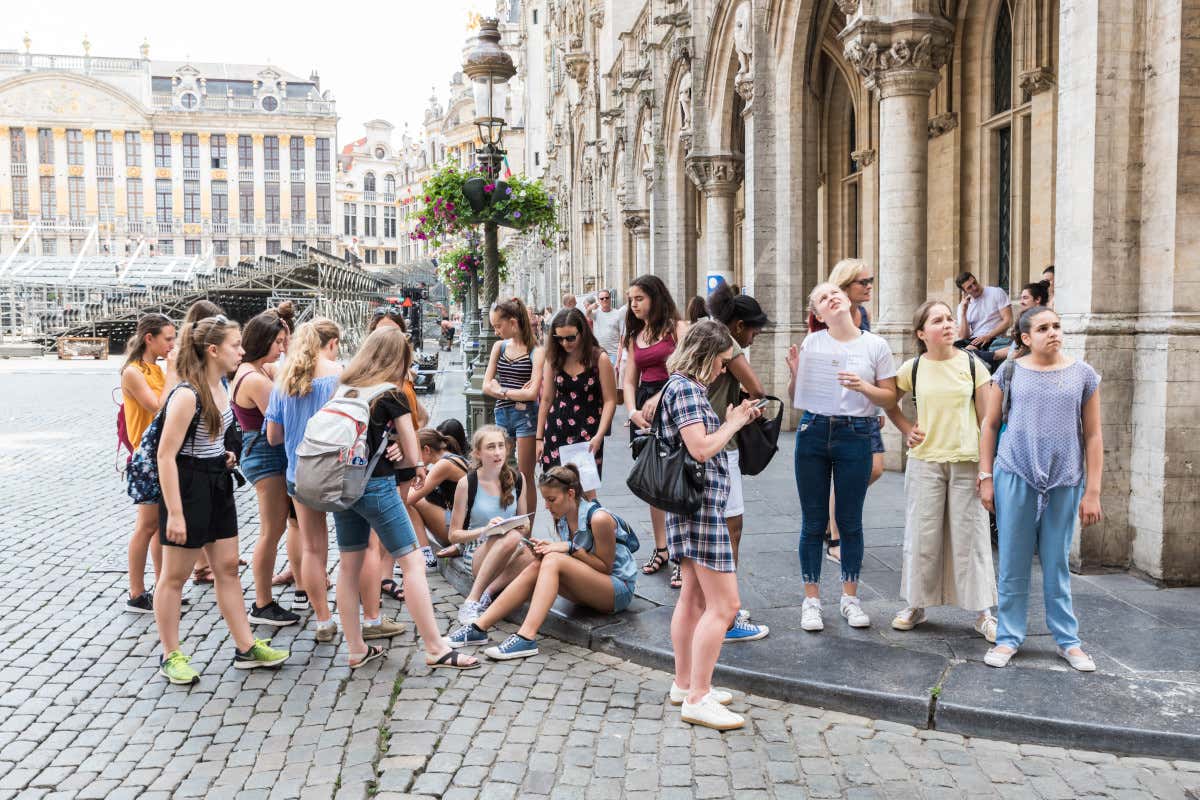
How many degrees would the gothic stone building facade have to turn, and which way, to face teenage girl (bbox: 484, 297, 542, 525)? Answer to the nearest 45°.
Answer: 0° — it already faces them

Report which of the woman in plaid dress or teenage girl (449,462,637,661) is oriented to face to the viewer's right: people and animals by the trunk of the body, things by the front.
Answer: the woman in plaid dress

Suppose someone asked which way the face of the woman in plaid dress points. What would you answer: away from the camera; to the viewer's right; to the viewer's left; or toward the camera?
to the viewer's right

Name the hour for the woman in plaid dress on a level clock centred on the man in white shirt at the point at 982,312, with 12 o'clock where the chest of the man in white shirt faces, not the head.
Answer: The woman in plaid dress is roughly at 11 o'clock from the man in white shirt.

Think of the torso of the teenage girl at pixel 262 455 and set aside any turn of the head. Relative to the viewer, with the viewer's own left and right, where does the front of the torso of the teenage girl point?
facing to the right of the viewer

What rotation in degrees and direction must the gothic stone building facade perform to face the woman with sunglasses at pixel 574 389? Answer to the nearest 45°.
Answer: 0° — it already faces them

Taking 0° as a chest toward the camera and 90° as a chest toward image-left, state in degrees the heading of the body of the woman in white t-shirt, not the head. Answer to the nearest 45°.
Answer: approximately 0°

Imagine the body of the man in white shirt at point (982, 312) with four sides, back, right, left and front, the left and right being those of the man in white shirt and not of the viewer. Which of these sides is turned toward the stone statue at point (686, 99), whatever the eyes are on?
right

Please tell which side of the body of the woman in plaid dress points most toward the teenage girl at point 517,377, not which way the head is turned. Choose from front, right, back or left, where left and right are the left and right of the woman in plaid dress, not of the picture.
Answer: left

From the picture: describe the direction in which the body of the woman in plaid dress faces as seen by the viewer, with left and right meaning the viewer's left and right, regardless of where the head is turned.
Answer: facing to the right of the viewer

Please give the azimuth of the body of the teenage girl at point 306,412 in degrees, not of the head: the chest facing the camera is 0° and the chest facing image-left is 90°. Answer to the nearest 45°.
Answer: approximately 225°

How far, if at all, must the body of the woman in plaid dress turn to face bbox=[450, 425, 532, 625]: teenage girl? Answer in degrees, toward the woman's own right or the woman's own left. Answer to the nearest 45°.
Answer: approximately 135° to the woman's own left

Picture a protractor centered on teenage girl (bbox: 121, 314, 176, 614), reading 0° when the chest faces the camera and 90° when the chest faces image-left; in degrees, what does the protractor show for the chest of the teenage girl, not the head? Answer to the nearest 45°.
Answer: approximately 270°
